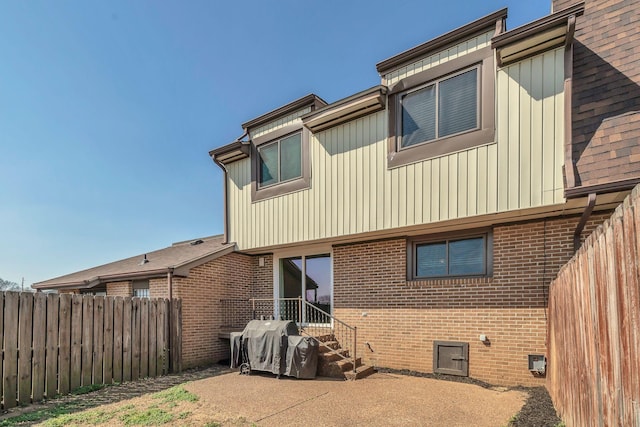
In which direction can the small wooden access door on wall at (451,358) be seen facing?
toward the camera

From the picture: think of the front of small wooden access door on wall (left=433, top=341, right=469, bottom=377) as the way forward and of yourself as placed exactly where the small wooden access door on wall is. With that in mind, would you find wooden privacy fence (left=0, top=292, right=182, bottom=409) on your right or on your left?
on your right

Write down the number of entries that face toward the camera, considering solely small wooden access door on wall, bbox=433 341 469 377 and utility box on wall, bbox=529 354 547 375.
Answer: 2

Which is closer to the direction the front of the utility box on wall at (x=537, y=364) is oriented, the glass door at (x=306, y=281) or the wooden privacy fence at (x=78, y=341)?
the wooden privacy fence

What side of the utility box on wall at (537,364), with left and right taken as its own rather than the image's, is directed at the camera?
front

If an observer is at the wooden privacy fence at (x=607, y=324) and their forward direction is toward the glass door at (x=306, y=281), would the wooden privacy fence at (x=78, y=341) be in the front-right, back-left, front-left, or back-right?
front-left

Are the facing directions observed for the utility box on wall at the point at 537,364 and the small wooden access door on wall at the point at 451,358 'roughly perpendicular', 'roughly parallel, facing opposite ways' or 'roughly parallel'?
roughly parallel
